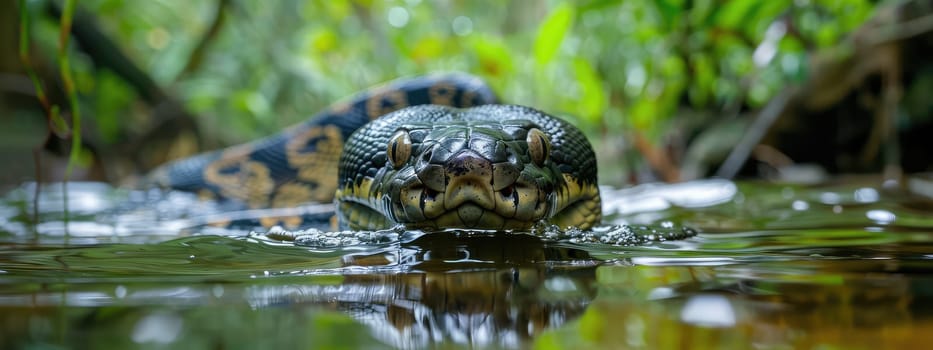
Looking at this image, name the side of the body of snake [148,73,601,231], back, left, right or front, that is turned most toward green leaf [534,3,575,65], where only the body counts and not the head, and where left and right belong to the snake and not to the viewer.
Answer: back

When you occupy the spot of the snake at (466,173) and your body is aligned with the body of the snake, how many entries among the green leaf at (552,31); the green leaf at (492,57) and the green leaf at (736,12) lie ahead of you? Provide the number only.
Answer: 0

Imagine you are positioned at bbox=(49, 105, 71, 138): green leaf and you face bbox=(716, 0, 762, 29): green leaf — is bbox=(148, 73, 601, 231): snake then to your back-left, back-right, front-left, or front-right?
front-right

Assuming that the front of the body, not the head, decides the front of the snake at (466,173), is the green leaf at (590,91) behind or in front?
behind

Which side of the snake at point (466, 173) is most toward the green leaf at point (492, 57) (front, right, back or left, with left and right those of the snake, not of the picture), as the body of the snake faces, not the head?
back

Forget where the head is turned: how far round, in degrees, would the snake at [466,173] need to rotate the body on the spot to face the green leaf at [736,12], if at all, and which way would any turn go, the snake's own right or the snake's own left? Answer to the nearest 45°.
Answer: approximately 135° to the snake's own left

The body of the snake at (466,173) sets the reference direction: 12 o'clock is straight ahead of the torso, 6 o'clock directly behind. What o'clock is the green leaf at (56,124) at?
The green leaf is roughly at 4 o'clock from the snake.

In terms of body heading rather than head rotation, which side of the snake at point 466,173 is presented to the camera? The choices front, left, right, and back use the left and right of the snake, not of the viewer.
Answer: front
